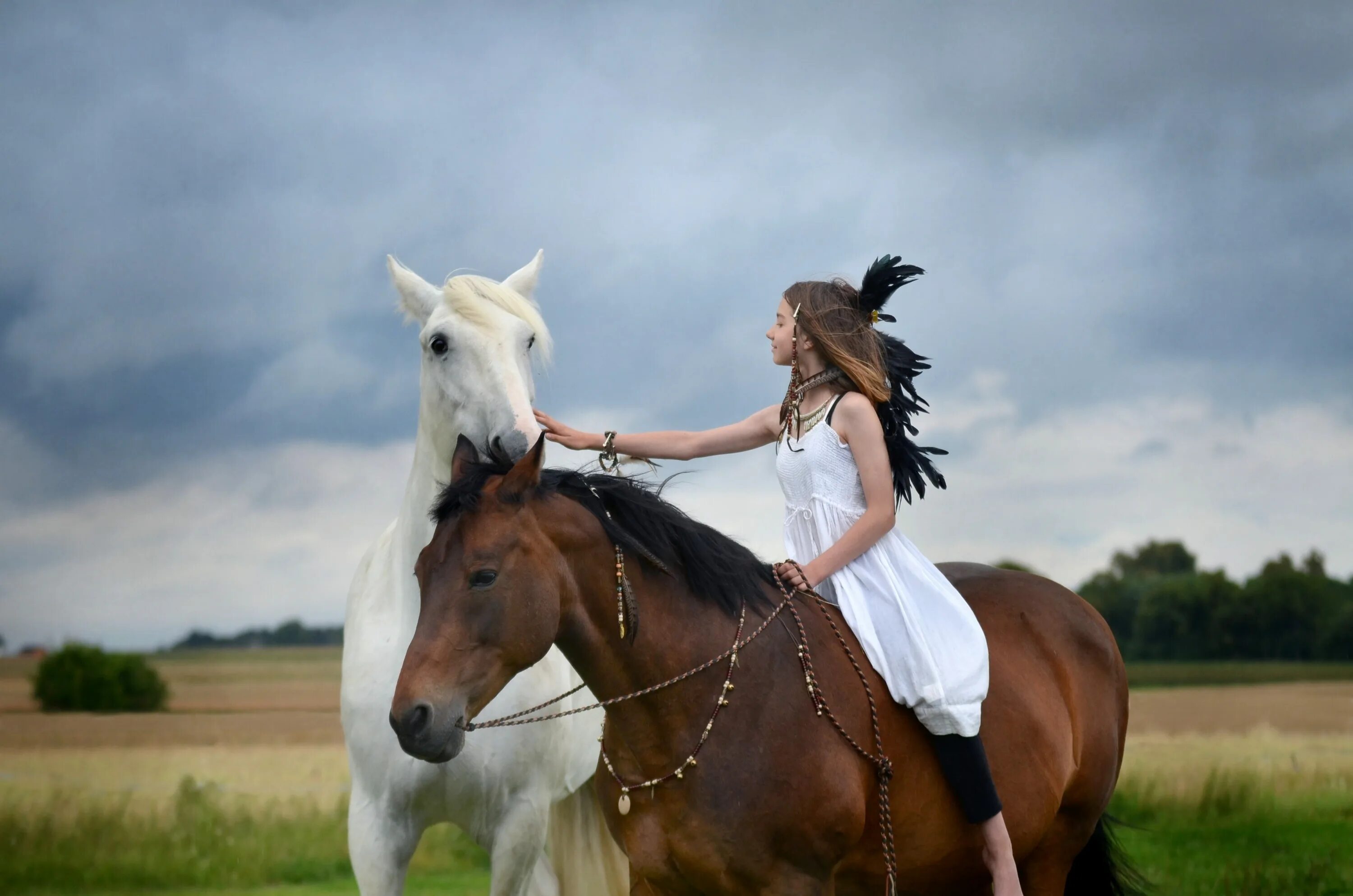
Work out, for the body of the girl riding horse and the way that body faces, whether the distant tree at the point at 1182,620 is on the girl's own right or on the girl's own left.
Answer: on the girl's own right

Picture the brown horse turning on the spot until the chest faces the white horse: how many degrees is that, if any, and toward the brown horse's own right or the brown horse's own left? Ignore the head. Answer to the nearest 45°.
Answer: approximately 90° to the brown horse's own right

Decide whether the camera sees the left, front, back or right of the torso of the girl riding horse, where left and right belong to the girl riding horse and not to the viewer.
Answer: left

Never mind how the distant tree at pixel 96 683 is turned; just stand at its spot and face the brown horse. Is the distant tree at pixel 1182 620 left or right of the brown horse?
left

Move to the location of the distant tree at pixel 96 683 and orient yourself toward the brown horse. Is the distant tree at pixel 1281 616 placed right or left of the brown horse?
left

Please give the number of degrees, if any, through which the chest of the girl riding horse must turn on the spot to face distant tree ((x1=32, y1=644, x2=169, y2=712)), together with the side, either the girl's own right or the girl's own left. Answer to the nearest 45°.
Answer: approximately 45° to the girl's own right

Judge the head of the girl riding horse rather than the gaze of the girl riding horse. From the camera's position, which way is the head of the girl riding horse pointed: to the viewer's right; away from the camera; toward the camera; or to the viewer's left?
to the viewer's left
